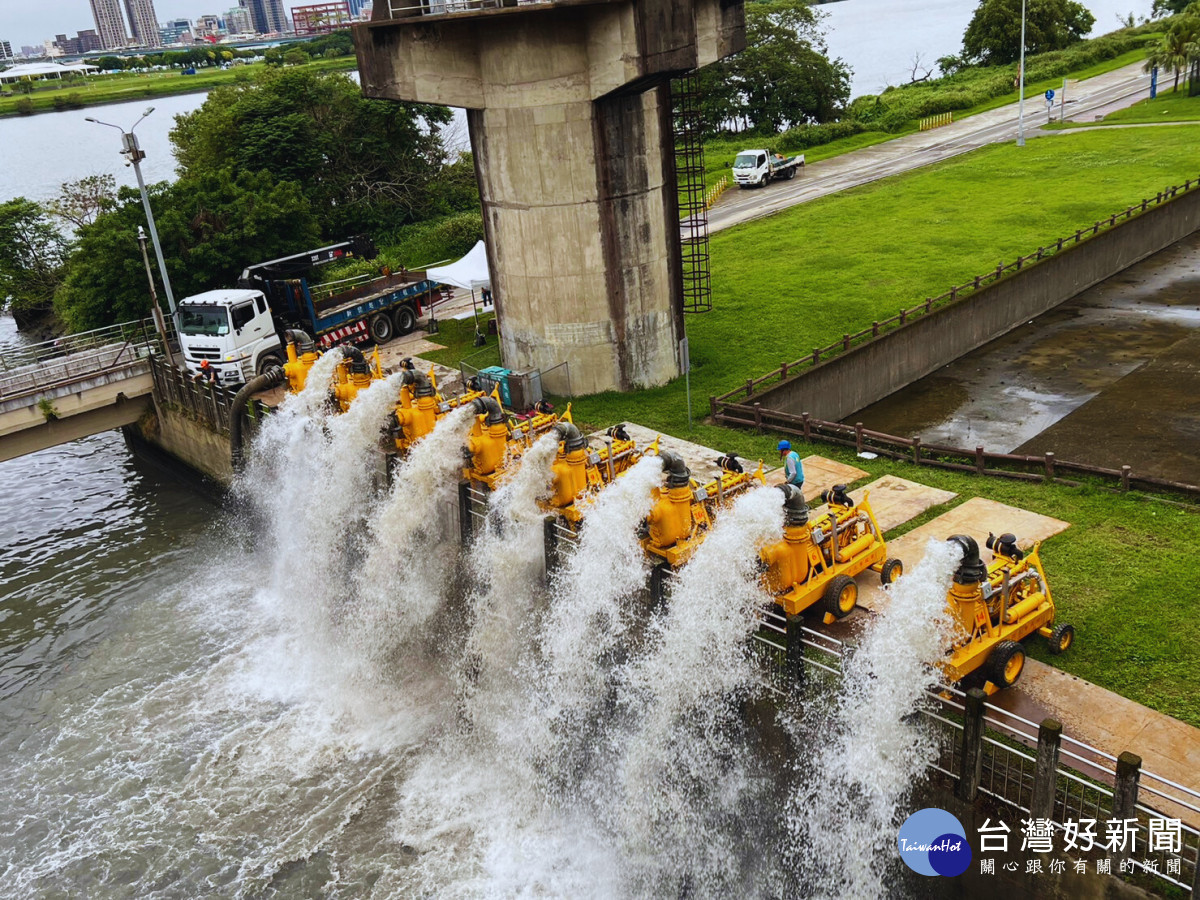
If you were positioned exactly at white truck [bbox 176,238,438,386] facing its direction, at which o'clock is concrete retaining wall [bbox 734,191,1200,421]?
The concrete retaining wall is roughly at 8 o'clock from the white truck.

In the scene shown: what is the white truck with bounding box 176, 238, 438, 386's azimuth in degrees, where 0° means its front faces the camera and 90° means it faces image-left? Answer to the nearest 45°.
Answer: approximately 45°

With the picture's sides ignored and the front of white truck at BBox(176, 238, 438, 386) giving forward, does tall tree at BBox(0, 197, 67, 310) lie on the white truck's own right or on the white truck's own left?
on the white truck's own right

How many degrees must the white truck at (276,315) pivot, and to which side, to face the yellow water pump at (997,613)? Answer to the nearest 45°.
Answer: approximately 45° to its left

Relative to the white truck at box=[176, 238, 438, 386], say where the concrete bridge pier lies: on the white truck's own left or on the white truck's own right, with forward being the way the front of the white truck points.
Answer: on the white truck's own left

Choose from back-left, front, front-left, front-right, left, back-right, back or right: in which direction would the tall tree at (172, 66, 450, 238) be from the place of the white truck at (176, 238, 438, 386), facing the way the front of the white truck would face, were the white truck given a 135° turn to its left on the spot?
left

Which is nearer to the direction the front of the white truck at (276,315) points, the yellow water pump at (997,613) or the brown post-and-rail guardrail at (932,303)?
the yellow water pump

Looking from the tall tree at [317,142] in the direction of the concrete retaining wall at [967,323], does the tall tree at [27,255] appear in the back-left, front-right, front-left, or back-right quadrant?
back-right

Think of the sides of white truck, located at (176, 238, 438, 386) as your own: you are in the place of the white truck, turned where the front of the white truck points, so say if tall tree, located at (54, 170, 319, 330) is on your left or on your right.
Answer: on your right

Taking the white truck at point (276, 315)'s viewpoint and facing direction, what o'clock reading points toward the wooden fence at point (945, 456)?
The wooden fence is roughly at 9 o'clock from the white truck.
